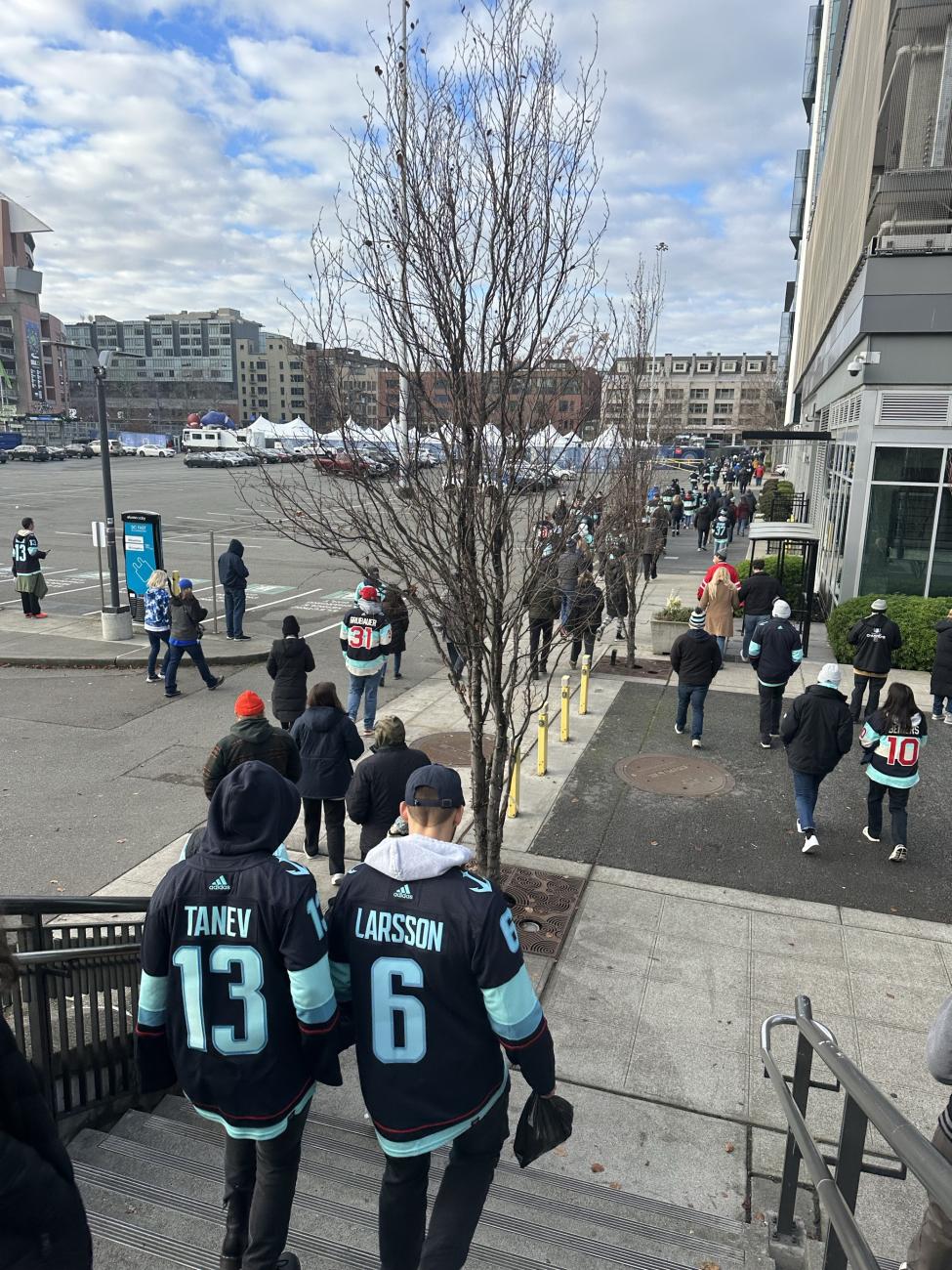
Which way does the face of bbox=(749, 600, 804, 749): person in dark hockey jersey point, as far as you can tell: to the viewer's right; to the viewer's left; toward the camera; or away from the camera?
away from the camera

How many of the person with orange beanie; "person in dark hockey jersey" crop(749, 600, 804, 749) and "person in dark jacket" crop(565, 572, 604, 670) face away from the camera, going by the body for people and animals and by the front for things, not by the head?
3

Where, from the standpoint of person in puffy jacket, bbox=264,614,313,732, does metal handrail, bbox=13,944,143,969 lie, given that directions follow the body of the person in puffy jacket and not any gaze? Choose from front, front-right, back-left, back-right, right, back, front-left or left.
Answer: back

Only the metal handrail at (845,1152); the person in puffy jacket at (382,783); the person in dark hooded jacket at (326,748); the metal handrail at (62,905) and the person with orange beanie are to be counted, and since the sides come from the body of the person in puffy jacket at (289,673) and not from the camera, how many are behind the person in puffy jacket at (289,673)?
5

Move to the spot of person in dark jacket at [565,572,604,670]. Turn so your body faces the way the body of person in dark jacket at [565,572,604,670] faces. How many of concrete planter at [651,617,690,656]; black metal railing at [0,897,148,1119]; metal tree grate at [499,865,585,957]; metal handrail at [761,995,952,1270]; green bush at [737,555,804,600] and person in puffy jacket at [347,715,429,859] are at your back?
4

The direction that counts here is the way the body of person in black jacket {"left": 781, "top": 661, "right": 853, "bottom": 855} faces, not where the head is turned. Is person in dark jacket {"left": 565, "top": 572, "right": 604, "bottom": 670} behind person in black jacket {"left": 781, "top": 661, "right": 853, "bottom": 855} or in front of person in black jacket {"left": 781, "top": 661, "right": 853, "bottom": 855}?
in front

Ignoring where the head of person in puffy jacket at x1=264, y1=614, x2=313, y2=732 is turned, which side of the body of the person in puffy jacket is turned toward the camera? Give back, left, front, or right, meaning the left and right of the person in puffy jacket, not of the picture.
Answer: back

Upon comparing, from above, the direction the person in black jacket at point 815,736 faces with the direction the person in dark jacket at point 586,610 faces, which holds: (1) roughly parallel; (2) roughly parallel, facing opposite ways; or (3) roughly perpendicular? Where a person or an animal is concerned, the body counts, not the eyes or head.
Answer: roughly parallel

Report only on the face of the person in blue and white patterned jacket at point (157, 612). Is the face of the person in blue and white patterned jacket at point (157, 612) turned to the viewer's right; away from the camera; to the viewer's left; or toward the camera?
away from the camera

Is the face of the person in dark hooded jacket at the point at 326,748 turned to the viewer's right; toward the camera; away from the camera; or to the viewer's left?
away from the camera

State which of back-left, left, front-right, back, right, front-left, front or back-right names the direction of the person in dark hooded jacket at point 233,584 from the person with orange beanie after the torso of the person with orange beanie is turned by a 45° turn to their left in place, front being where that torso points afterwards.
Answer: front-right

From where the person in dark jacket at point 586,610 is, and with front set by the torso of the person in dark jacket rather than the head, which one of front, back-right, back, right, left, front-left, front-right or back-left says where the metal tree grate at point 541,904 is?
back

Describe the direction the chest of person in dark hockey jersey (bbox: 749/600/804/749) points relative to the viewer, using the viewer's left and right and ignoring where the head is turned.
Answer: facing away from the viewer

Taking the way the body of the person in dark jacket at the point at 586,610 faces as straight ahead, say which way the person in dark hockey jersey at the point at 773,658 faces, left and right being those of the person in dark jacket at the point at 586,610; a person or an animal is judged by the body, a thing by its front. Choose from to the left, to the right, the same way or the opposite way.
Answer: the same way

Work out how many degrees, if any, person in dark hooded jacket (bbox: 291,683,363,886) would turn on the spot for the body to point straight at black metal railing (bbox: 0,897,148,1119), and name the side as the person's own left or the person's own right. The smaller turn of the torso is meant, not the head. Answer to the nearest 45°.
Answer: approximately 180°

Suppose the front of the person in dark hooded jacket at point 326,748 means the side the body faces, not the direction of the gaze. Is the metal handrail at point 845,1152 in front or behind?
behind

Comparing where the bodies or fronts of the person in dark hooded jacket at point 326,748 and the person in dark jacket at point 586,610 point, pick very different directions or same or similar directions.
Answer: same or similar directions

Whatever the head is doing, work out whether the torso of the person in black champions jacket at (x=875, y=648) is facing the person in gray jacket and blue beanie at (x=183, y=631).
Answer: no

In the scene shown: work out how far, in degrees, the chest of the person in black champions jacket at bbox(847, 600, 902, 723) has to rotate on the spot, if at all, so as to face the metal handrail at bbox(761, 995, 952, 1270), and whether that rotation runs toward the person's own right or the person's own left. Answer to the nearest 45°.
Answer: approximately 180°

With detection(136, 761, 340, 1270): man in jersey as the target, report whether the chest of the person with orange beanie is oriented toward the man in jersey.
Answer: no

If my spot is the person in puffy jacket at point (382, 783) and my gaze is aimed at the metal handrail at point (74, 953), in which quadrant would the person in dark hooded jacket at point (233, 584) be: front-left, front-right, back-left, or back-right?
back-right

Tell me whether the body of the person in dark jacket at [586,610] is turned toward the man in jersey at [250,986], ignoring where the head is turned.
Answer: no

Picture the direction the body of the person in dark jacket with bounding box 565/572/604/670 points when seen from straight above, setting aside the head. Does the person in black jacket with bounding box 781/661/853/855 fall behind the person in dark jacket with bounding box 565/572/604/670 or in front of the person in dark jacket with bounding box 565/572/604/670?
behind

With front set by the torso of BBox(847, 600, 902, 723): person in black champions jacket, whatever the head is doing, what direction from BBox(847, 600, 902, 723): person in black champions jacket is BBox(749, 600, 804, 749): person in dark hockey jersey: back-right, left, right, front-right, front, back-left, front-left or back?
back-left
